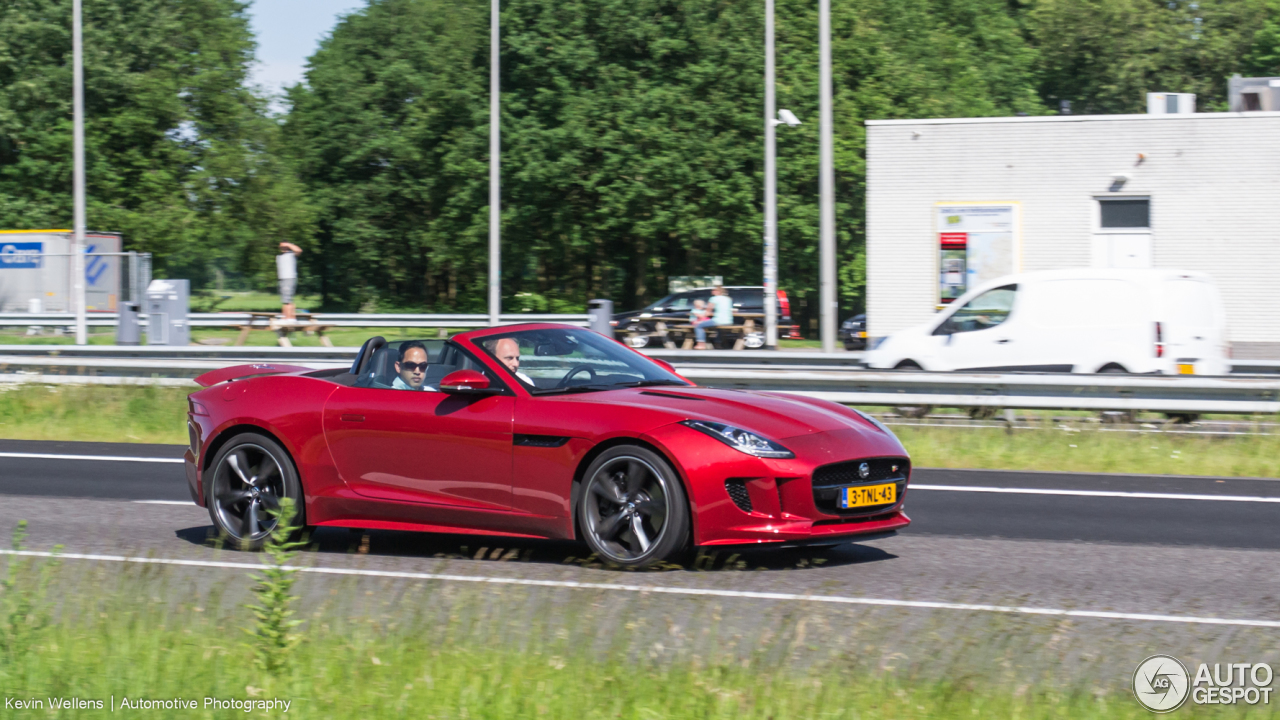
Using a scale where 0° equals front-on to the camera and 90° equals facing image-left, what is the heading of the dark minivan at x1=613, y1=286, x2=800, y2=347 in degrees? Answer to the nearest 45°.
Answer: approximately 90°

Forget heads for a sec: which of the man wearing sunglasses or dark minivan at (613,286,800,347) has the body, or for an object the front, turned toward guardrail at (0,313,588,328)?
the dark minivan

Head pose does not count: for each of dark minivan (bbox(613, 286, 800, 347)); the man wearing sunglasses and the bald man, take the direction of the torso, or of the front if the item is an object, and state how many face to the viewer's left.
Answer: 1

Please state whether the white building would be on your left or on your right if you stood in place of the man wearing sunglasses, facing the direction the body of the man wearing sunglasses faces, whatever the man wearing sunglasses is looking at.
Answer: on your left

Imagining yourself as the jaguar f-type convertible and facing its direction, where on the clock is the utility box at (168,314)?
The utility box is roughly at 7 o'clock from the jaguar f-type convertible.

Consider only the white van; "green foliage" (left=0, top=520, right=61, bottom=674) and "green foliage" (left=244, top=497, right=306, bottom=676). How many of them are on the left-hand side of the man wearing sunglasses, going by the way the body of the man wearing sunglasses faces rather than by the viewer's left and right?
1

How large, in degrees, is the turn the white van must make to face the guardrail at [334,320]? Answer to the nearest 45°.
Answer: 0° — it already faces it

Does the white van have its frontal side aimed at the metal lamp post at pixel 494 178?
yes

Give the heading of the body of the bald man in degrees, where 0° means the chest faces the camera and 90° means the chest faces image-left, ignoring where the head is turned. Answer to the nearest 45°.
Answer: approximately 315°

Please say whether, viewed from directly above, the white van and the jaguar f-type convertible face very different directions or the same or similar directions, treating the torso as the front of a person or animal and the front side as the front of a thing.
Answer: very different directions

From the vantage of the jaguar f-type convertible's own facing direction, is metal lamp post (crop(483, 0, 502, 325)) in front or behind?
behind
